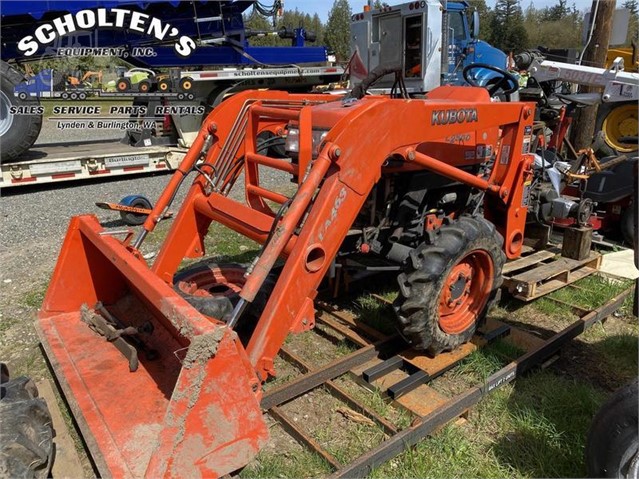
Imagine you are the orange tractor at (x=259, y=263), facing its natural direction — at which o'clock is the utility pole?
The utility pole is roughly at 6 o'clock from the orange tractor.

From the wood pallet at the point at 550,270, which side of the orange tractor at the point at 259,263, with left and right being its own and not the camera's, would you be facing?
back

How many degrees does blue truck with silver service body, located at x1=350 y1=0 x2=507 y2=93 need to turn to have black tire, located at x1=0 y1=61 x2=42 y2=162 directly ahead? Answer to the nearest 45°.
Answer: approximately 180°

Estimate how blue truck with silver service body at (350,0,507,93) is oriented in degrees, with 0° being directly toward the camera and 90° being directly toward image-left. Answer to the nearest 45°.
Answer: approximately 225°

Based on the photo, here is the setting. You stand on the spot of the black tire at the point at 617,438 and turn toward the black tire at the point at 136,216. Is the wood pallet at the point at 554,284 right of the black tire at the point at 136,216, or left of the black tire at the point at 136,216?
right
